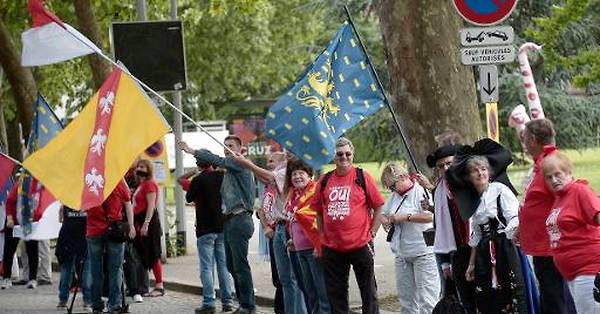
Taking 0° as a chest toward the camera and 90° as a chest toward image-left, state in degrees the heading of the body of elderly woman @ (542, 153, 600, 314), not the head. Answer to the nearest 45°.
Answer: approximately 45°

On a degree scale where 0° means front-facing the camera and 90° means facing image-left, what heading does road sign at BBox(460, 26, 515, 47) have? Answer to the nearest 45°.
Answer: approximately 0°

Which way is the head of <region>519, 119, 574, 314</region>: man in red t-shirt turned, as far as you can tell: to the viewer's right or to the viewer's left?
to the viewer's left
